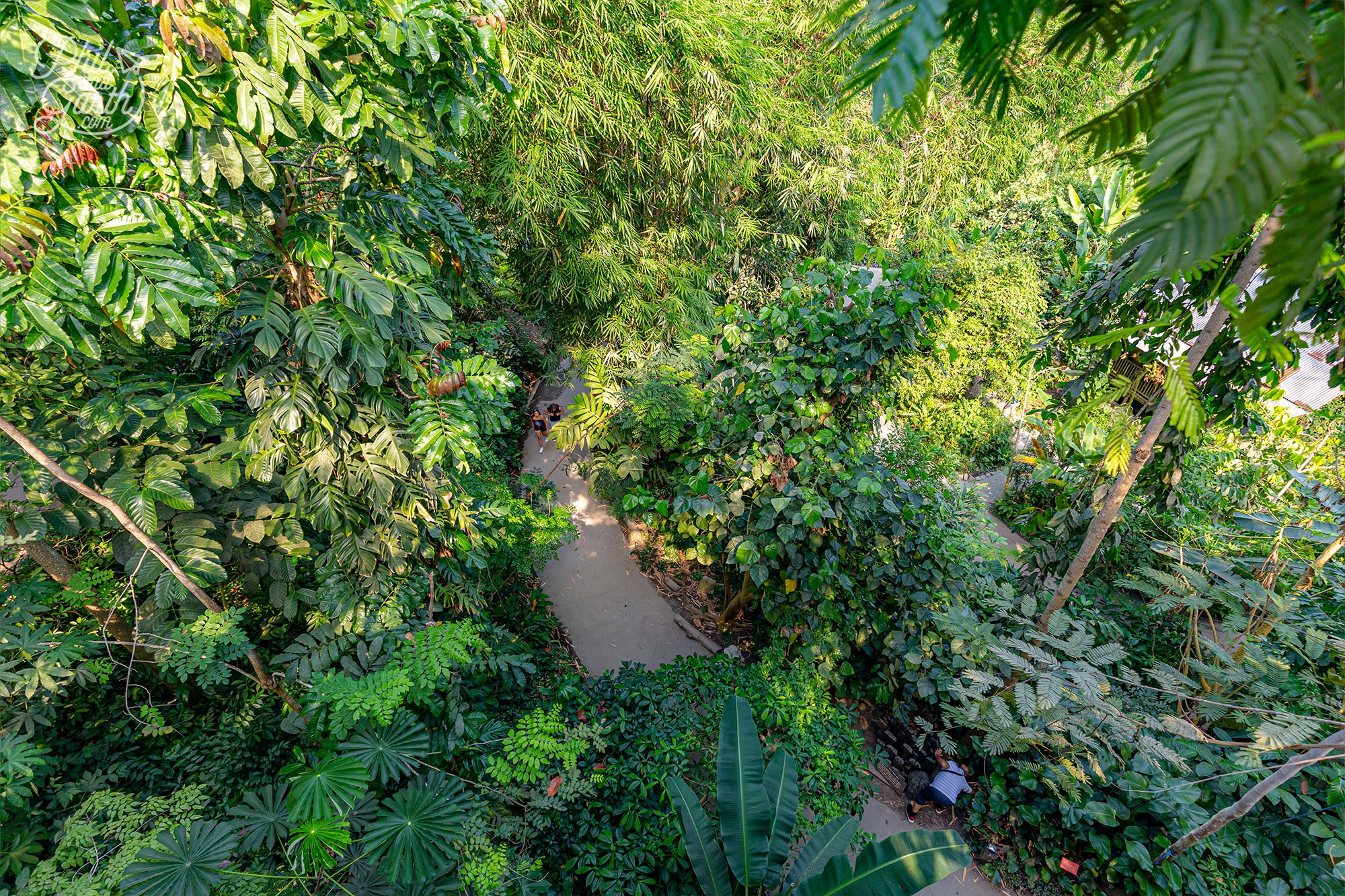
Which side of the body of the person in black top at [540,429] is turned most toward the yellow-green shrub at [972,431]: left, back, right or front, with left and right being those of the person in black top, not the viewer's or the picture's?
left

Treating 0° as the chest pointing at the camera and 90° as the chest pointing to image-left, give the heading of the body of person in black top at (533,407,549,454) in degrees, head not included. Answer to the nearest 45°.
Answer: approximately 0°

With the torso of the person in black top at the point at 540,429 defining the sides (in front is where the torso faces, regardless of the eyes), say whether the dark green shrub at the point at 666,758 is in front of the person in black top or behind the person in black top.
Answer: in front

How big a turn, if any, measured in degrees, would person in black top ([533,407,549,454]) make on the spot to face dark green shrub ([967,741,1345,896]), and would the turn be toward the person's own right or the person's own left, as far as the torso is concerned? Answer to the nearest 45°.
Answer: approximately 45° to the person's own left

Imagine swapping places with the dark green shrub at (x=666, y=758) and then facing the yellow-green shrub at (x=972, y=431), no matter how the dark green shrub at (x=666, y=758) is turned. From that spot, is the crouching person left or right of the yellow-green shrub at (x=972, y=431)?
right

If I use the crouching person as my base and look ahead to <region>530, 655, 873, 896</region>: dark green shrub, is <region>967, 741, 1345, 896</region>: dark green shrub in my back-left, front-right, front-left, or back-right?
back-left

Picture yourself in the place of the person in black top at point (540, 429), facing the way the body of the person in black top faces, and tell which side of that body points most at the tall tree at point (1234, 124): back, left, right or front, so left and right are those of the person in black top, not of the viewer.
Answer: front
